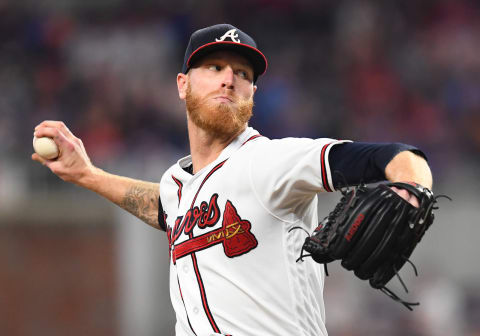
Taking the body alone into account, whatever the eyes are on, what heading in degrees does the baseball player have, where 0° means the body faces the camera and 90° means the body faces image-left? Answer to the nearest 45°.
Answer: approximately 45°
